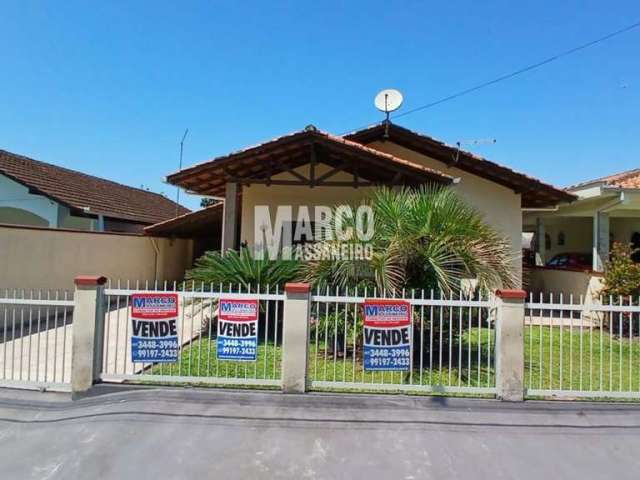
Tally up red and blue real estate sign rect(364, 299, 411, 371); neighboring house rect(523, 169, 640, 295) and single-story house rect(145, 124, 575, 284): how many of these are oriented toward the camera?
3

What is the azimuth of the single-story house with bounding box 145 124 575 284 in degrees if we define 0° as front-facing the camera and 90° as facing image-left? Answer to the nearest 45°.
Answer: approximately 0°

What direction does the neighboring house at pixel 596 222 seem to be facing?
toward the camera

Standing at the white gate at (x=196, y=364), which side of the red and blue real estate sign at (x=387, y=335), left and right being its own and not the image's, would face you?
right

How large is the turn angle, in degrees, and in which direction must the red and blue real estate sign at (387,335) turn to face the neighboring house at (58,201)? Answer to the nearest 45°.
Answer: approximately 135° to its right

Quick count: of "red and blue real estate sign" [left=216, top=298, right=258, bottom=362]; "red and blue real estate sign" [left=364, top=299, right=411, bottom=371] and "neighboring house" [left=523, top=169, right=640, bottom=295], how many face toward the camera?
3

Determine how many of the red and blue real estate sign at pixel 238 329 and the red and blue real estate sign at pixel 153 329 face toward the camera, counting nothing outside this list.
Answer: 2

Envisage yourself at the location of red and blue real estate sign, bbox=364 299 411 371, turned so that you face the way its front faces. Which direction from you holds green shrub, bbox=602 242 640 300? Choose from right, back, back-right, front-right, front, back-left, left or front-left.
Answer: back-left

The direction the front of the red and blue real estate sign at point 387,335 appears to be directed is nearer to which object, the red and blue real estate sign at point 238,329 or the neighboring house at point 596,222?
the red and blue real estate sign

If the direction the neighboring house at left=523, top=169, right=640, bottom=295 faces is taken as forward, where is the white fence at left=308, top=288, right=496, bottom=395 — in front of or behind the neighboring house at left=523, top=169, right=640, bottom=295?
in front

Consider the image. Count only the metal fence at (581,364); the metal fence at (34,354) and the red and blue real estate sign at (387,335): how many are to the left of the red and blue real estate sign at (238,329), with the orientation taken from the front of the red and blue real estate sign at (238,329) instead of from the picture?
2

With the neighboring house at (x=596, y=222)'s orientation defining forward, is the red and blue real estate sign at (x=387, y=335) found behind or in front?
in front
